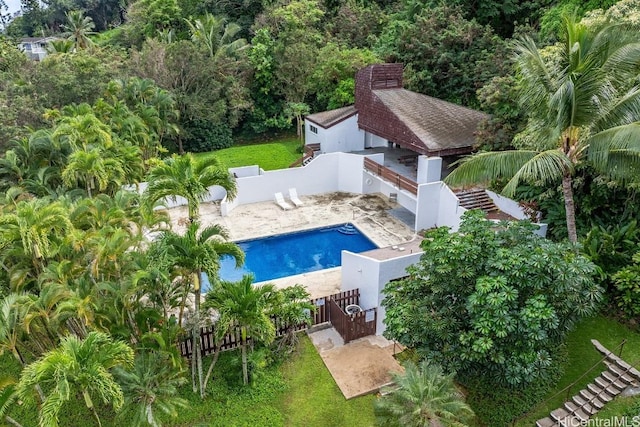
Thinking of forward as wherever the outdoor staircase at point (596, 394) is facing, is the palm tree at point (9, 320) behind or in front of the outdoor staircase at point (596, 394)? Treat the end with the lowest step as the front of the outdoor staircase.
in front

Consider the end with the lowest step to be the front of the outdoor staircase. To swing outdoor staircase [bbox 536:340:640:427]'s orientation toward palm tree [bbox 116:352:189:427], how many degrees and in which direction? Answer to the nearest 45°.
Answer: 0° — it already faces it

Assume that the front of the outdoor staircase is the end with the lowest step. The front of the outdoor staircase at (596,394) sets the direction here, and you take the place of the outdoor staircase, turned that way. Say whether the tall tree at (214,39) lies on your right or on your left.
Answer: on your right

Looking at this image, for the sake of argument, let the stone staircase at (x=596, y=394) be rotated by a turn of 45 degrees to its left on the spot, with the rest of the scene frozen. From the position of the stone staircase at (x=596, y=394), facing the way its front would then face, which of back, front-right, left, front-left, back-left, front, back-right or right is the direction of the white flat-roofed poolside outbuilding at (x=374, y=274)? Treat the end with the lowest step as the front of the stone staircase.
right

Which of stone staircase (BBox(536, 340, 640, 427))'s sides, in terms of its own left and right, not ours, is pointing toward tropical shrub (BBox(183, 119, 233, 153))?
right

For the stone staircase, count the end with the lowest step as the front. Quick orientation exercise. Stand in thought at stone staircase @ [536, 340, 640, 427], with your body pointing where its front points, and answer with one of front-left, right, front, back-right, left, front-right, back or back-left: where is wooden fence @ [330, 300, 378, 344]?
front-right

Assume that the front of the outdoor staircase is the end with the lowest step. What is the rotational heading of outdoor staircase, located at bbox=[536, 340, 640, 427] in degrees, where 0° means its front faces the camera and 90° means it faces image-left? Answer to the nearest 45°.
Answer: approximately 45°

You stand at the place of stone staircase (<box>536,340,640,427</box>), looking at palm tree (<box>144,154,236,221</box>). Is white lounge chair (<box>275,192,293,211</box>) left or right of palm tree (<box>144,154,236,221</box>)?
right

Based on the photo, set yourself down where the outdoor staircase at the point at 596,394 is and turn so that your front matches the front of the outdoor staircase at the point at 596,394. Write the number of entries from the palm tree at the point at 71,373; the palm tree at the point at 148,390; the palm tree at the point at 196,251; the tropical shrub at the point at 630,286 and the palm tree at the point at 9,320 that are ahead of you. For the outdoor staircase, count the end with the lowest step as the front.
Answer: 4

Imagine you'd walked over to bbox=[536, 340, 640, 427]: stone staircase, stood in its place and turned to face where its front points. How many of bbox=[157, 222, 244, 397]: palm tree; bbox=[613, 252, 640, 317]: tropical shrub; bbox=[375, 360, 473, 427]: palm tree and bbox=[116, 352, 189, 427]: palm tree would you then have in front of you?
3

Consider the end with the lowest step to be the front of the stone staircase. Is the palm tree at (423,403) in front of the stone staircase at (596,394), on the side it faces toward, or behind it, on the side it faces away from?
in front

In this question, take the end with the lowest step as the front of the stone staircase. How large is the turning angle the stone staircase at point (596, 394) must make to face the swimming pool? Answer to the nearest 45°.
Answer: approximately 45° to its right

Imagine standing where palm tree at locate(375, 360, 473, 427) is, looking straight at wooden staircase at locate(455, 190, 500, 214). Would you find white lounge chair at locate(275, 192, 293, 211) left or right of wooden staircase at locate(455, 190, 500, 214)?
left
